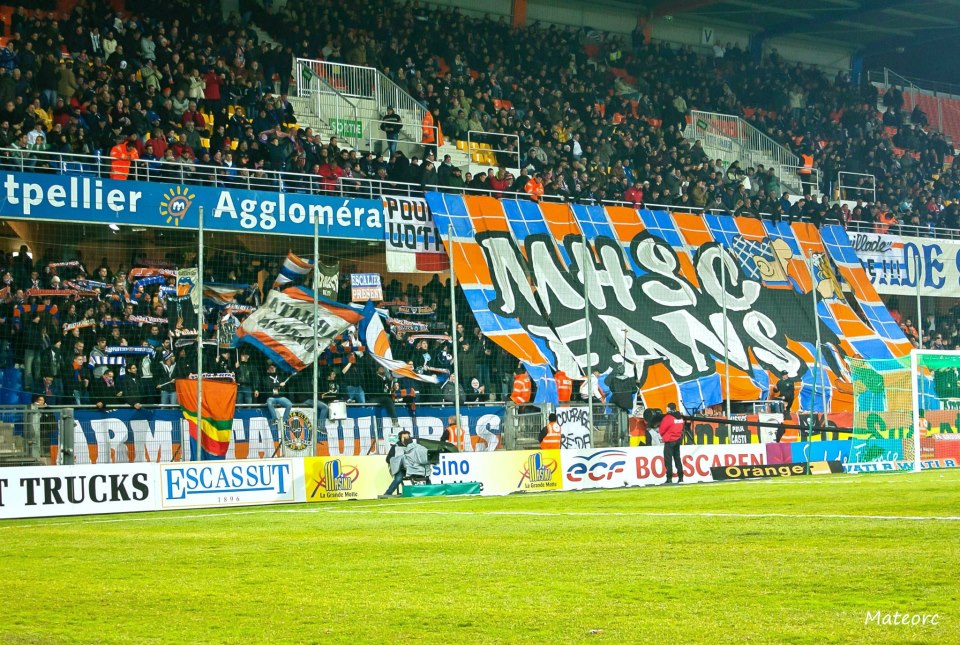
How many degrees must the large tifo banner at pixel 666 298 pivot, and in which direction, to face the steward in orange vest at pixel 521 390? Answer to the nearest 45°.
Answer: approximately 45° to its right

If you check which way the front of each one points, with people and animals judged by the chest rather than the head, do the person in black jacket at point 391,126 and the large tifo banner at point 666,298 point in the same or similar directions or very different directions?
same or similar directions

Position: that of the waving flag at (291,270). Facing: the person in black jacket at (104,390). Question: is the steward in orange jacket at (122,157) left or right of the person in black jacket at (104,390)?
right

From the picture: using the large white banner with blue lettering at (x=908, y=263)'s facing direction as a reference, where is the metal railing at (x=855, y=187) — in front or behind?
behind

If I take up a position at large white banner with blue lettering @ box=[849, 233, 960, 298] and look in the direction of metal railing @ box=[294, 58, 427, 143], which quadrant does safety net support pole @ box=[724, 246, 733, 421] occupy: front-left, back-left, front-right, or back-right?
front-left

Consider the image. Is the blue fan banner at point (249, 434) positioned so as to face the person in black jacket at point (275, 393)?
no

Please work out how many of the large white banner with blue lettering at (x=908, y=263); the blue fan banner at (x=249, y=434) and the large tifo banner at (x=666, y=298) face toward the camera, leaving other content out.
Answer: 3

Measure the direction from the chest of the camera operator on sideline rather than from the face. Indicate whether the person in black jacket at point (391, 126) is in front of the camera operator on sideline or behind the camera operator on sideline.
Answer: behind

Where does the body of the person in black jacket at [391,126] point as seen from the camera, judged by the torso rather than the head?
toward the camera

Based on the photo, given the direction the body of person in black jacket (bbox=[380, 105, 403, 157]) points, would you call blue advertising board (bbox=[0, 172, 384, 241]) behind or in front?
in front

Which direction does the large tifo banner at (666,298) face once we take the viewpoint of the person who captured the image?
facing the viewer

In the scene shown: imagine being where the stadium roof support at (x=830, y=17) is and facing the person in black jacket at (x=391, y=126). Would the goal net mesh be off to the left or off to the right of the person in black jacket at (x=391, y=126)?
left

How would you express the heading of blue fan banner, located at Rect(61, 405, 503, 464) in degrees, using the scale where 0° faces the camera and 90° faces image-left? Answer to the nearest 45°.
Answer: approximately 0°

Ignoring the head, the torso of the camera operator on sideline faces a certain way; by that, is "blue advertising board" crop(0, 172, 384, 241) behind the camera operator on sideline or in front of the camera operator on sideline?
behind

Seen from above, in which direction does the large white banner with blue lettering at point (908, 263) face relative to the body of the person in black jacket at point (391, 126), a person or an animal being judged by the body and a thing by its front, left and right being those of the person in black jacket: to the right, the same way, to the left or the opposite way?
the same way

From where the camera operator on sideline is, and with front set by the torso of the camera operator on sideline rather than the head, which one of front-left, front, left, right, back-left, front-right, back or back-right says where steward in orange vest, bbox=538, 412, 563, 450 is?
left
